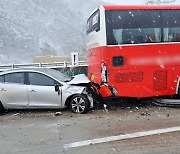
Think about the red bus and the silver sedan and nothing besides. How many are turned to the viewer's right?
2

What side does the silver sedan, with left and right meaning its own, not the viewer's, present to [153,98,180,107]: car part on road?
front

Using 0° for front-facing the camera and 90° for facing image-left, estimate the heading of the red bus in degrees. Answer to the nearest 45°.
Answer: approximately 270°

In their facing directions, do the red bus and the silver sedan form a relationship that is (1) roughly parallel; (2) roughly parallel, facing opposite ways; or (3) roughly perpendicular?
roughly parallel

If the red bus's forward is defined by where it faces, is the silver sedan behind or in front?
behind

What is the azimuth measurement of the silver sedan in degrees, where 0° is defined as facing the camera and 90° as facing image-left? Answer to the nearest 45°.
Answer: approximately 270°

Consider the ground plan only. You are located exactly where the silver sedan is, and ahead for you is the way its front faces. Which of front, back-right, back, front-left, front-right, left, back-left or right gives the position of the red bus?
front
